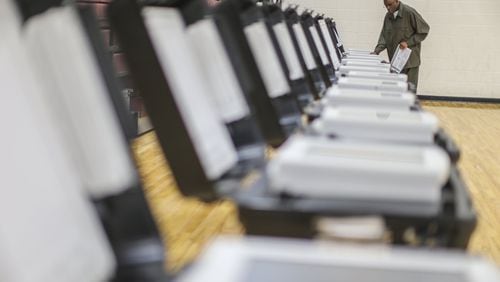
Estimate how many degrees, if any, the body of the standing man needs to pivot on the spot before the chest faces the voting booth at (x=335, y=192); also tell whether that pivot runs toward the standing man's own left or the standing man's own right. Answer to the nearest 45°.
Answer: approximately 45° to the standing man's own left

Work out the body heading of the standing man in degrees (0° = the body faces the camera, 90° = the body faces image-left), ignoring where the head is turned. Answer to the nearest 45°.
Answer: approximately 45°

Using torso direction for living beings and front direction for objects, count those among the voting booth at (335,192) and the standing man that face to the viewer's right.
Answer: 1

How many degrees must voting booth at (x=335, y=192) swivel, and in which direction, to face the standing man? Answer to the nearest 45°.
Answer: approximately 90° to its left

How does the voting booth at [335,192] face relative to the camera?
to the viewer's right
